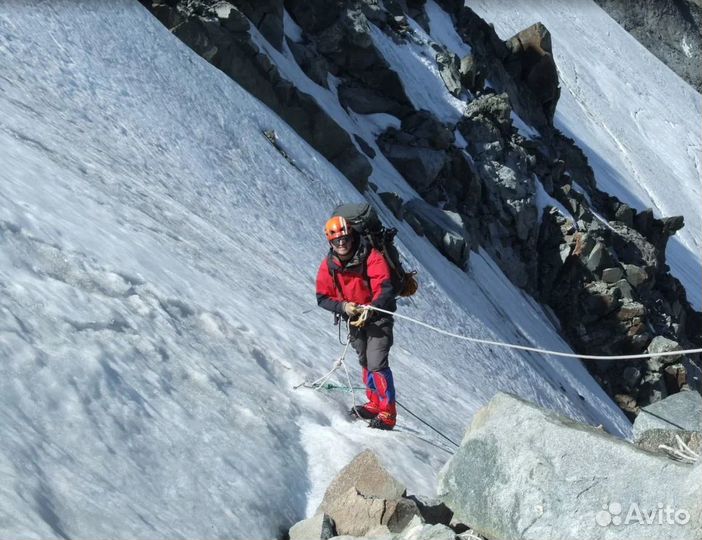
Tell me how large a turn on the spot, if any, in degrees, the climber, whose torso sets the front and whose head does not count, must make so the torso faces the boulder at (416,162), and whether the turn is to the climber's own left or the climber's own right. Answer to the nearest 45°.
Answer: approximately 135° to the climber's own right

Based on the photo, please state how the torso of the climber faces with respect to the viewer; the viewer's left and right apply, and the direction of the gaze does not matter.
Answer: facing the viewer and to the left of the viewer

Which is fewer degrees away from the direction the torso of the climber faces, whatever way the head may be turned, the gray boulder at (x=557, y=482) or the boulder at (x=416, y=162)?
the gray boulder

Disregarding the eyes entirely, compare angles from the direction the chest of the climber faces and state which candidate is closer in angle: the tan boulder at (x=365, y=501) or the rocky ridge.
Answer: the tan boulder

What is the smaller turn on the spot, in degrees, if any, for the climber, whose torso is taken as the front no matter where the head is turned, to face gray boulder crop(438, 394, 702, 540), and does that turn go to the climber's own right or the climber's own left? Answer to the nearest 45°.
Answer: approximately 90° to the climber's own left

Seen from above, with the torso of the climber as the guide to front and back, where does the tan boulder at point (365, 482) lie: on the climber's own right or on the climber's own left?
on the climber's own left

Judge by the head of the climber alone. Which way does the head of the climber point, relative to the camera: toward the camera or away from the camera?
toward the camera

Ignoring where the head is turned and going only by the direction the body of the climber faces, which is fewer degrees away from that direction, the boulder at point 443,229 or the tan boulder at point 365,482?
the tan boulder

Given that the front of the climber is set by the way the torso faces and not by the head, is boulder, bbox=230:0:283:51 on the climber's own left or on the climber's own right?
on the climber's own right

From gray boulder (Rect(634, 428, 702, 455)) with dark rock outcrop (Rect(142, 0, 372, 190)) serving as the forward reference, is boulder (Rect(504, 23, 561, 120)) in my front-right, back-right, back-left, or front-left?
front-right

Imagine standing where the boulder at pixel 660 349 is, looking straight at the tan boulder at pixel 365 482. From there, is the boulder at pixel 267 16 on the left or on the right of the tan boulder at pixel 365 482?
right

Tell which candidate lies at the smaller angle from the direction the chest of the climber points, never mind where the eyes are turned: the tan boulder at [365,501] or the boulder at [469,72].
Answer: the tan boulder
